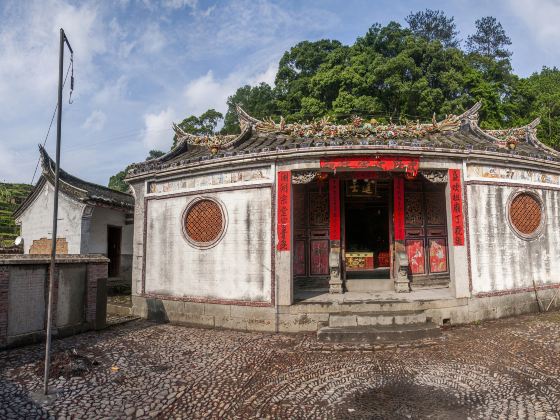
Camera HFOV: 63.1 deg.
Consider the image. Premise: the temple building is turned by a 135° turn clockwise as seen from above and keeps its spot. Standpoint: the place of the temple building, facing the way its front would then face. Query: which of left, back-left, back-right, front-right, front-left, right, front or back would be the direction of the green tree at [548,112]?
right

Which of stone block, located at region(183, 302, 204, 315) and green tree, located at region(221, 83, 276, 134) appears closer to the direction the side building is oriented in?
the stone block

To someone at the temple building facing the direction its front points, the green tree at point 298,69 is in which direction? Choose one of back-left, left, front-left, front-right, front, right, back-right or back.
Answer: back

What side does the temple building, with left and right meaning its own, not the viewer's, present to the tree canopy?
back

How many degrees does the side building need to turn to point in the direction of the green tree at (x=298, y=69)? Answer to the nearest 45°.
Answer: approximately 90° to its left

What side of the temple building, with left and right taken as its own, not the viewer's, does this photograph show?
front

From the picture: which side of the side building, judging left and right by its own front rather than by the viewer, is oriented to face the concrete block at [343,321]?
front

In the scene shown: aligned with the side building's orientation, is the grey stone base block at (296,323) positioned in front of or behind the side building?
in front

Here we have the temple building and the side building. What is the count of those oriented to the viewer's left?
0
